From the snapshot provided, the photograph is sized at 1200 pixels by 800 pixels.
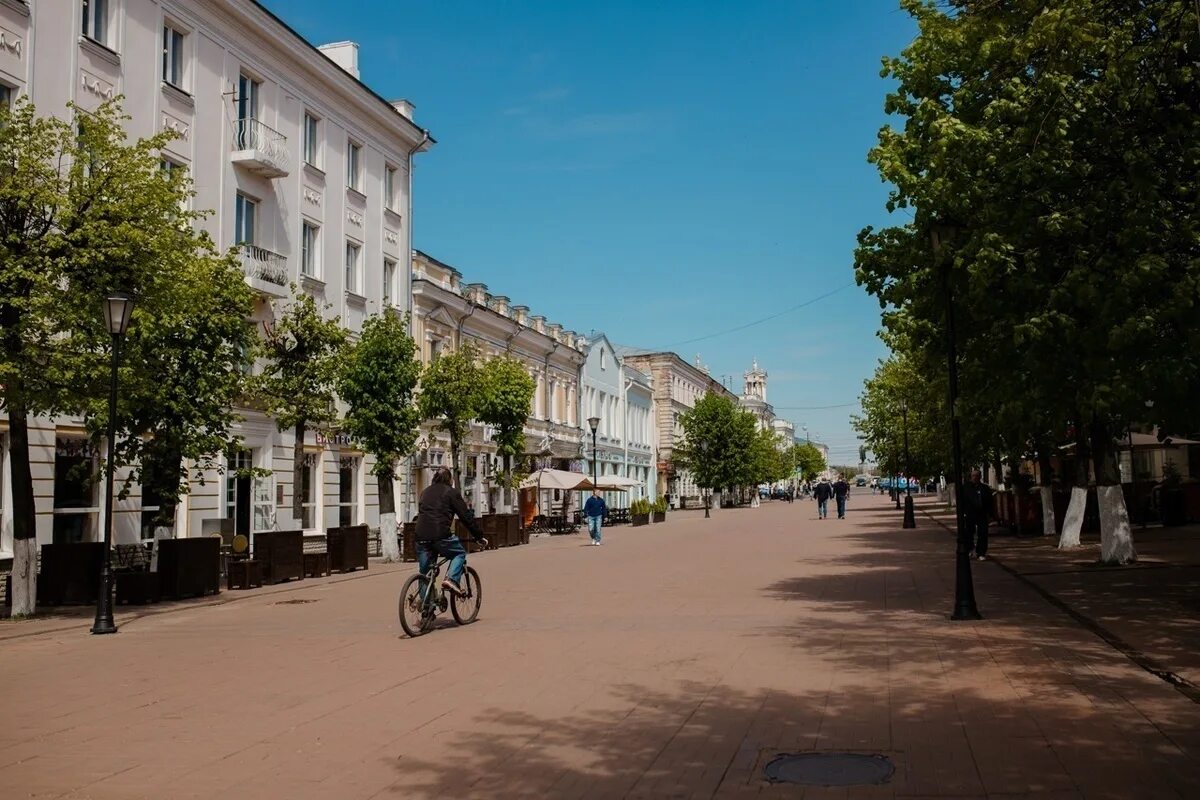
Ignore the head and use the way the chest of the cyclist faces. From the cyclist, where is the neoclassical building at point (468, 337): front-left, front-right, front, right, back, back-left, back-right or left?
front-left

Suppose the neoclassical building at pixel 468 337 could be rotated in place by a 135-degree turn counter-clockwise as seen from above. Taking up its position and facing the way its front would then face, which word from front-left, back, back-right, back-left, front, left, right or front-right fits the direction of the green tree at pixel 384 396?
back

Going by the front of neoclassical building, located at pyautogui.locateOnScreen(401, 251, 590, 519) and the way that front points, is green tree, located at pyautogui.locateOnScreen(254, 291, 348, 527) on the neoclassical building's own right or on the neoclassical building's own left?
on the neoclassical building's own right

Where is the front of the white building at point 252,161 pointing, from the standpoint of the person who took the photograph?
facing the viewer and to the right of the viewer

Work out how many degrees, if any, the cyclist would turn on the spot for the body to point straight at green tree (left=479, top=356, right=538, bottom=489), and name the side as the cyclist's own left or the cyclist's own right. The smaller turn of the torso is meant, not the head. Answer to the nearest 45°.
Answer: approximately 45° to the cyclist's own left

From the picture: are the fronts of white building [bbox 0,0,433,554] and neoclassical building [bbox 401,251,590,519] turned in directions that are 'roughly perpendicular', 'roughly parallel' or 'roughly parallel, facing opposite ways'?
roughly parallel

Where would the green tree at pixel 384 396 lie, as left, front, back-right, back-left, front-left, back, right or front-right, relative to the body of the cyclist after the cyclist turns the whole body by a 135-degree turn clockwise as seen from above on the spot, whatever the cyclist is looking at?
back

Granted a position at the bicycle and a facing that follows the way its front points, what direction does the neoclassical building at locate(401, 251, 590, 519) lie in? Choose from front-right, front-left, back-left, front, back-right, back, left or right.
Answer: front-left

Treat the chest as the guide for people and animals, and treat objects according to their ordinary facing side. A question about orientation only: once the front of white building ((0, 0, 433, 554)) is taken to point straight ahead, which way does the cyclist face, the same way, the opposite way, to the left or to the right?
to the left

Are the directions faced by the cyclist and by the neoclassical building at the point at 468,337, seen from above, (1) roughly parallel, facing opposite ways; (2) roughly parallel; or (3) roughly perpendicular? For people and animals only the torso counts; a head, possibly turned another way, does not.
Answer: roughly perpendicular

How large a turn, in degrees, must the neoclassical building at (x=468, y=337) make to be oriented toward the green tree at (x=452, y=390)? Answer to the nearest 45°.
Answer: approximately 45° to its right

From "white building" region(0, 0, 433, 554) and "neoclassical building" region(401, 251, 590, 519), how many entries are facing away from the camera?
0

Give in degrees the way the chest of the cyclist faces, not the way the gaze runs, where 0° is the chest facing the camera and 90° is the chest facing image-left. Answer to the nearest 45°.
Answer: approximately 225°

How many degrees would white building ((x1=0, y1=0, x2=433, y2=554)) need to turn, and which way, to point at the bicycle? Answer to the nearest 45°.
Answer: approximately 45° to its right
